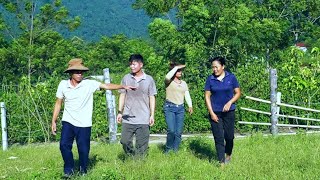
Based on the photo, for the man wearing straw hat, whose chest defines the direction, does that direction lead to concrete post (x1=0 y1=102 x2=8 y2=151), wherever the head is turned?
no

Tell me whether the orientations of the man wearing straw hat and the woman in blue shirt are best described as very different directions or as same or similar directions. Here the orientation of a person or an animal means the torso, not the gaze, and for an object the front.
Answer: same or similar directions

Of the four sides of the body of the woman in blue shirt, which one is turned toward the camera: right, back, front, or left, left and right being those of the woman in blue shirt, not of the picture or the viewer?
front

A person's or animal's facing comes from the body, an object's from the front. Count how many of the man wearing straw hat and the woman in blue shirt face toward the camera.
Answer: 2

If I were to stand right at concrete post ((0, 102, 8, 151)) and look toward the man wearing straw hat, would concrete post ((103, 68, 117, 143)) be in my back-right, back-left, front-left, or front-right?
front-left

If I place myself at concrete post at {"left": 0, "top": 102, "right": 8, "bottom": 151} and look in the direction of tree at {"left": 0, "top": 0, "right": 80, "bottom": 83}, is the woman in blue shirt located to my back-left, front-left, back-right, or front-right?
back-right

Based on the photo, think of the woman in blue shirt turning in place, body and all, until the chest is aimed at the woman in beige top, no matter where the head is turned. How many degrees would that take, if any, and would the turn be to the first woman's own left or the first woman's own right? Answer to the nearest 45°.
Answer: approximately 135° to the first woman's own right

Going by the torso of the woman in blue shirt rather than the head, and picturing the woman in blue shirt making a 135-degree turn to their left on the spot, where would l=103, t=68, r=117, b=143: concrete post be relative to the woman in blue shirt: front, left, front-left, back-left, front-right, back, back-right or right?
left

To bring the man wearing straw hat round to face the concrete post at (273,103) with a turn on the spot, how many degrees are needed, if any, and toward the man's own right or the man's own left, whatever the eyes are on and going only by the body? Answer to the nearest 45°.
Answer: approximately 135° to the man's own left

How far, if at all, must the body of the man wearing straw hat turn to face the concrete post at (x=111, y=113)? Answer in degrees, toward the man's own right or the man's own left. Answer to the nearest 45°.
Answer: approximately 180°

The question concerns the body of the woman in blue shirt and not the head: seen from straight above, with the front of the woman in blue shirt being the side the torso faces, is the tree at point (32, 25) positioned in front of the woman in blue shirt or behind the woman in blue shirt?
behind

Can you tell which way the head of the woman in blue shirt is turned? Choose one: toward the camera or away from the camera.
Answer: toward the camera

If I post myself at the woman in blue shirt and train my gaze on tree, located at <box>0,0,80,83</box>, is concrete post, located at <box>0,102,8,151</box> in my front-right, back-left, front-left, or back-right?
front-left

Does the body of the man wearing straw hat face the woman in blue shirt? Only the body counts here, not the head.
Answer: no
